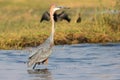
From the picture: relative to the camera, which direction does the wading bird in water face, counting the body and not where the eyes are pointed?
to the viewer's right
